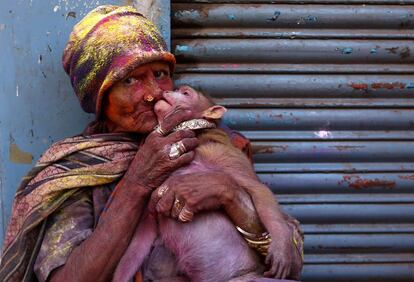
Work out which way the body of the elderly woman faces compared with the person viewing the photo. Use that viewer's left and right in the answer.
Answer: facing the viewer and to the right of the viewer

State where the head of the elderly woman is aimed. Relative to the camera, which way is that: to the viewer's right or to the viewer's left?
to the viewer's right
